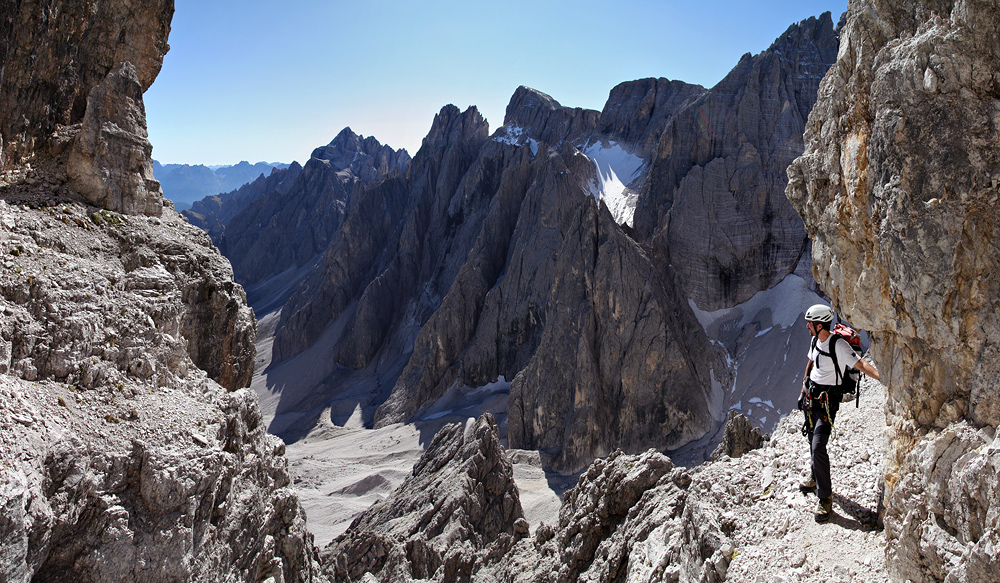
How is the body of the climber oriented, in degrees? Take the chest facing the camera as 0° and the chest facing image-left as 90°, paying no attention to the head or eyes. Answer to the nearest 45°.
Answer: approximately 45°

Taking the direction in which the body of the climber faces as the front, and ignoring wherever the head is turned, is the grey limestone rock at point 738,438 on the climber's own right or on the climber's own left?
on the climber's own right

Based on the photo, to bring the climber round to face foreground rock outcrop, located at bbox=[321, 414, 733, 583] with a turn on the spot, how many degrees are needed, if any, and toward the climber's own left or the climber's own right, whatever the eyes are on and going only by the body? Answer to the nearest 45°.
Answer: approximately 90° to the climber's own right
